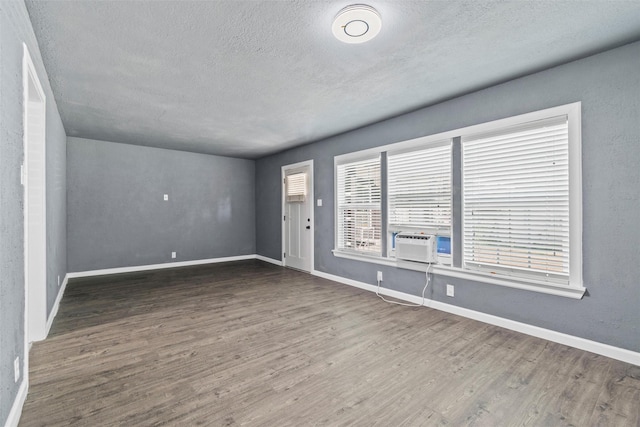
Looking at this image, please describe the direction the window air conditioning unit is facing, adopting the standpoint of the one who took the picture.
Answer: facing the viewer and to the left of the viewer

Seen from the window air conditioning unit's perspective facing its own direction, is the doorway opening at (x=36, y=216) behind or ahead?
ahead

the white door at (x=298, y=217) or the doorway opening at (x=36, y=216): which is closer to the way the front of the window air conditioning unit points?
the doorway opening

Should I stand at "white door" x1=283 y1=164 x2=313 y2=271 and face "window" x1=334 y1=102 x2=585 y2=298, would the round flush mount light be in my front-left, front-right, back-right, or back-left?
front-right

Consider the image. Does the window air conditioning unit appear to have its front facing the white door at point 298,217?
no
